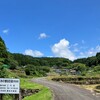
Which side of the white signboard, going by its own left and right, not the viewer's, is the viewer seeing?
front
